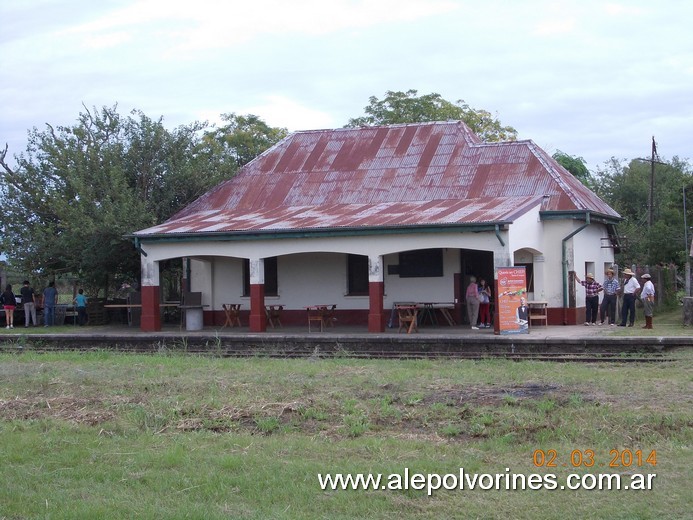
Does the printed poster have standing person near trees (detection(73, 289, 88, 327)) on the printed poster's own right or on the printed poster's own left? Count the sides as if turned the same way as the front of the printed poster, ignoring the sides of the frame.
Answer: on the printed poster's own right

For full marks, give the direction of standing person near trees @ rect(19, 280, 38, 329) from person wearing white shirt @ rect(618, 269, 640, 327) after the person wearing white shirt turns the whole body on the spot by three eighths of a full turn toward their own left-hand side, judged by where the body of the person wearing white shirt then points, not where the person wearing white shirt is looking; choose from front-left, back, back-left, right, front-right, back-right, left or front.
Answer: back

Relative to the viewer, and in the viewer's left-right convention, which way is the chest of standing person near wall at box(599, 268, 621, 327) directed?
facing the viewer

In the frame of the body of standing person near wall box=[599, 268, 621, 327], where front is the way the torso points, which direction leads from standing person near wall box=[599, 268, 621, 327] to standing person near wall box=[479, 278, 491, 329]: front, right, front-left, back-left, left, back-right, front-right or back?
right

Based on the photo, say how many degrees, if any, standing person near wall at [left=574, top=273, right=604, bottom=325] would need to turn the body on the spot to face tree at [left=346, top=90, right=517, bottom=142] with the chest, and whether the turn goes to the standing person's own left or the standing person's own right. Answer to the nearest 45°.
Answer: approximately 180°

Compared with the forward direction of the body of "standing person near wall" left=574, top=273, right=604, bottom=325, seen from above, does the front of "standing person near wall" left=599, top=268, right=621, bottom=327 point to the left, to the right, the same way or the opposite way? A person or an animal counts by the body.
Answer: the same way

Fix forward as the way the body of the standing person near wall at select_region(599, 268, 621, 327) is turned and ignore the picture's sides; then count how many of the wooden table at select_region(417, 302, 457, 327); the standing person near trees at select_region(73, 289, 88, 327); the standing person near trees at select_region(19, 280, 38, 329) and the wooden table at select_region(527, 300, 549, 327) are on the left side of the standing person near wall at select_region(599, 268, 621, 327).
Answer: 0

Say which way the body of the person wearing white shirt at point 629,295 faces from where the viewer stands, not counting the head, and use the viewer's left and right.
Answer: facing the viewer and to the left of the viewer

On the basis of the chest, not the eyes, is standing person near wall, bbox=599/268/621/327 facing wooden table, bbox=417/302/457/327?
no

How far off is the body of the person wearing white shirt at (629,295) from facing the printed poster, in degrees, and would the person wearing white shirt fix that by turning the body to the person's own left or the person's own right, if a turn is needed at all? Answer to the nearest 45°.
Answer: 0° — they already face it

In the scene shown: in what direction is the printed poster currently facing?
toward the camera

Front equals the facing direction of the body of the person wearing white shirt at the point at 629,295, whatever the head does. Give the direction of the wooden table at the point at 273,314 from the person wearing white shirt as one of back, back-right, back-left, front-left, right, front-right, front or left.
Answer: front-right

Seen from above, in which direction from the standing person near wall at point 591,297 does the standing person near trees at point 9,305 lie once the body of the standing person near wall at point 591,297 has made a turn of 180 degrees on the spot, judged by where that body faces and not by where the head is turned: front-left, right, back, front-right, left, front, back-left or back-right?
left

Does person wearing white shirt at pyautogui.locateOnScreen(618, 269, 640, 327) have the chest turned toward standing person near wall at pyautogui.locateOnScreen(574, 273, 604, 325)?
no

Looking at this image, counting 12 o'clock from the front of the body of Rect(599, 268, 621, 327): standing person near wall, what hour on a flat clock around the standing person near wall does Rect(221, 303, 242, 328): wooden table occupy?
The wooden table is roughly at 3 o'clock from the standing person near wall.
